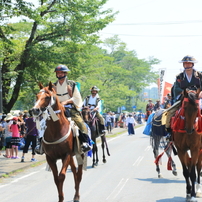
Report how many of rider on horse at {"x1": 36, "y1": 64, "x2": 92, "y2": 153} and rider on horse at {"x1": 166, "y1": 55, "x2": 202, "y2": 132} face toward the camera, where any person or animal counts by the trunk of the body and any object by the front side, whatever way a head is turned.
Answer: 2

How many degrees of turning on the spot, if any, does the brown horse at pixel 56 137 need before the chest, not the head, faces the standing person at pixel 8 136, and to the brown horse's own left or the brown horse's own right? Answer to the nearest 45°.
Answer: approximately 135° to the brown horse's own right

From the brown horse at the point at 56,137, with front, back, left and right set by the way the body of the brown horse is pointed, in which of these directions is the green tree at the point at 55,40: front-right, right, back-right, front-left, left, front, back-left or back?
back-right

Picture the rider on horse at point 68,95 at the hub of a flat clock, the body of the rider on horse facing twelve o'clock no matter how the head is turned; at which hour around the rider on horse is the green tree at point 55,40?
The green tree is roughly at 6 o'clock from the rider on horse.

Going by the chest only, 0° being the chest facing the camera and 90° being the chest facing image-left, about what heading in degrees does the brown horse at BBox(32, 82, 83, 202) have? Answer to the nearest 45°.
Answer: approximately 45°

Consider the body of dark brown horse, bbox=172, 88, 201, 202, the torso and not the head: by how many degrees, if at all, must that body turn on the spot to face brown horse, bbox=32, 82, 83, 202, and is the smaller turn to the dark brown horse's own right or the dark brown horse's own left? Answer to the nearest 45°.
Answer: approximately 45° to the dark brown horse's own right

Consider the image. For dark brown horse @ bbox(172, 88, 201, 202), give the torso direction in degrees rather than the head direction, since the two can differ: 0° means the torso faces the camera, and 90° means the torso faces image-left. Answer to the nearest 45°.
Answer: approximately 0°

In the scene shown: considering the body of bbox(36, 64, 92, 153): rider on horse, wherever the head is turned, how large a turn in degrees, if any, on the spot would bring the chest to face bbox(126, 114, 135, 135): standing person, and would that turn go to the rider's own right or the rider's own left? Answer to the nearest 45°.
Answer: approximately 180°
